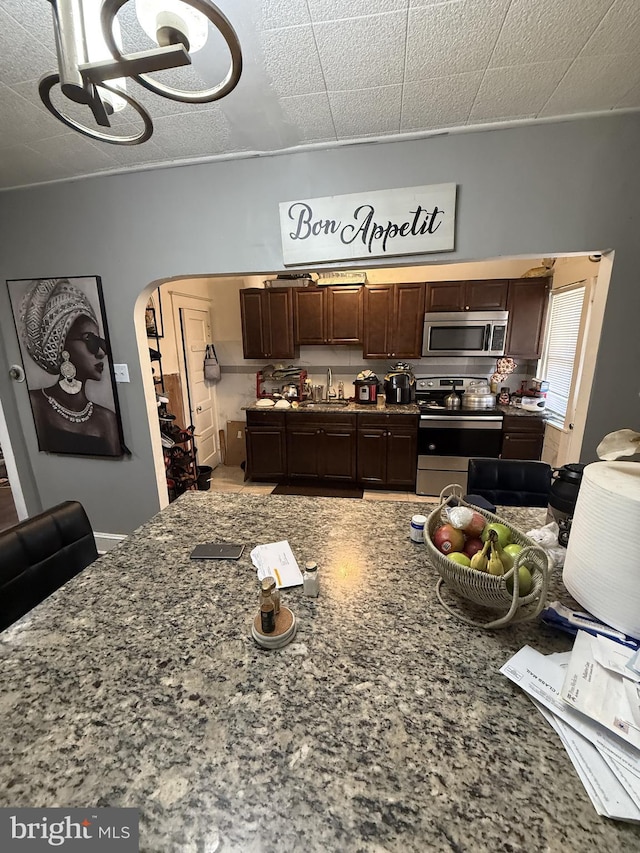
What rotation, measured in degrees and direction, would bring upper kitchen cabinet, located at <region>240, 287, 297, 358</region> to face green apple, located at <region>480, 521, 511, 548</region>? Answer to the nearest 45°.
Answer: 0° — it already faces it

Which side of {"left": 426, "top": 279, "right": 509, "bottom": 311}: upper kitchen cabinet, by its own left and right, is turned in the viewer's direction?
front

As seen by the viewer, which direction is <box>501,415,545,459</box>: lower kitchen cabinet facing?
toward the camera

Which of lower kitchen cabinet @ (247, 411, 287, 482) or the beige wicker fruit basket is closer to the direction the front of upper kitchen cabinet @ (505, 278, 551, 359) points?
the beige wicker fruit basket

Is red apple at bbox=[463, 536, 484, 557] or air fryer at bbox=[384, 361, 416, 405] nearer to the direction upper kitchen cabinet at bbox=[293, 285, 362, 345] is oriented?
the red apple

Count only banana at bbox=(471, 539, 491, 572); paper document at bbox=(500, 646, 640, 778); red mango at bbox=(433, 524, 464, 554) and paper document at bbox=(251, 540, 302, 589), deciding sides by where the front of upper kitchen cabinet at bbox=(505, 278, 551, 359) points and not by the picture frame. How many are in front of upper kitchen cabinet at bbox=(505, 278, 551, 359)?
4

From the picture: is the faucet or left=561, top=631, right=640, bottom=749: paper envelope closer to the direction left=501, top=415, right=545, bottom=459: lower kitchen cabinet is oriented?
the paper envelope

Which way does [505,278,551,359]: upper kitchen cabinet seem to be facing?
toward the camera

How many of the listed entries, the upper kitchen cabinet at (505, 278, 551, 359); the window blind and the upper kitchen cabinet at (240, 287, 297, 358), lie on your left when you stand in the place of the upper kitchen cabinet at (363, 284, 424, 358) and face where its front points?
2

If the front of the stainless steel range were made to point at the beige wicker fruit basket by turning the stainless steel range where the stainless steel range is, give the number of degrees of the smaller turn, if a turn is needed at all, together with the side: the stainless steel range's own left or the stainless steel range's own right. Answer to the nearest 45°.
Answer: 0° — it already faces it

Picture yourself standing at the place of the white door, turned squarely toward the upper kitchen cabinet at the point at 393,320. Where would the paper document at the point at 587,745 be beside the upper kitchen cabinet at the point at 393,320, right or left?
right

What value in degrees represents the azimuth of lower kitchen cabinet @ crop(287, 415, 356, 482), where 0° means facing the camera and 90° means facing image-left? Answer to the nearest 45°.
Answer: approximately 0°

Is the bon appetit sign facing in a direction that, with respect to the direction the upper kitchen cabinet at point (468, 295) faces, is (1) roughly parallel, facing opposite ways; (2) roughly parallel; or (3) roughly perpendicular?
roughly parallel

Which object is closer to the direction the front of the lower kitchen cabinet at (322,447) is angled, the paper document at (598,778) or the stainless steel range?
the paper document

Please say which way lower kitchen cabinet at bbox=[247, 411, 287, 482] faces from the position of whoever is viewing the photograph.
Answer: facing the viewer

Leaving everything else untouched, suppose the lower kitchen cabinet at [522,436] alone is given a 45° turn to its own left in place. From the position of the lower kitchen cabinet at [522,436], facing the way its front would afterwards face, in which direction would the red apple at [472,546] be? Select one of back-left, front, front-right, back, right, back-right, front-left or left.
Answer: front-right

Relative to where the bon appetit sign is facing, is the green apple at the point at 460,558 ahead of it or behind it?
ahead

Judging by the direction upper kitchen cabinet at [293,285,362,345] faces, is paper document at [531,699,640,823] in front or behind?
in front
